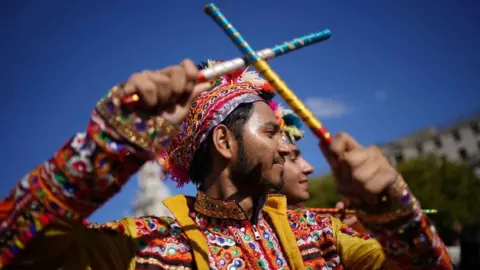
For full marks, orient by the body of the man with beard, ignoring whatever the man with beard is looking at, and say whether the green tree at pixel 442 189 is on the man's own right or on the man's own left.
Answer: on the man's own left

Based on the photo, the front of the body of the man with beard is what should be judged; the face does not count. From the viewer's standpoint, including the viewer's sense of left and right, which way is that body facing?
facing the viewer and to the right of the viewer
